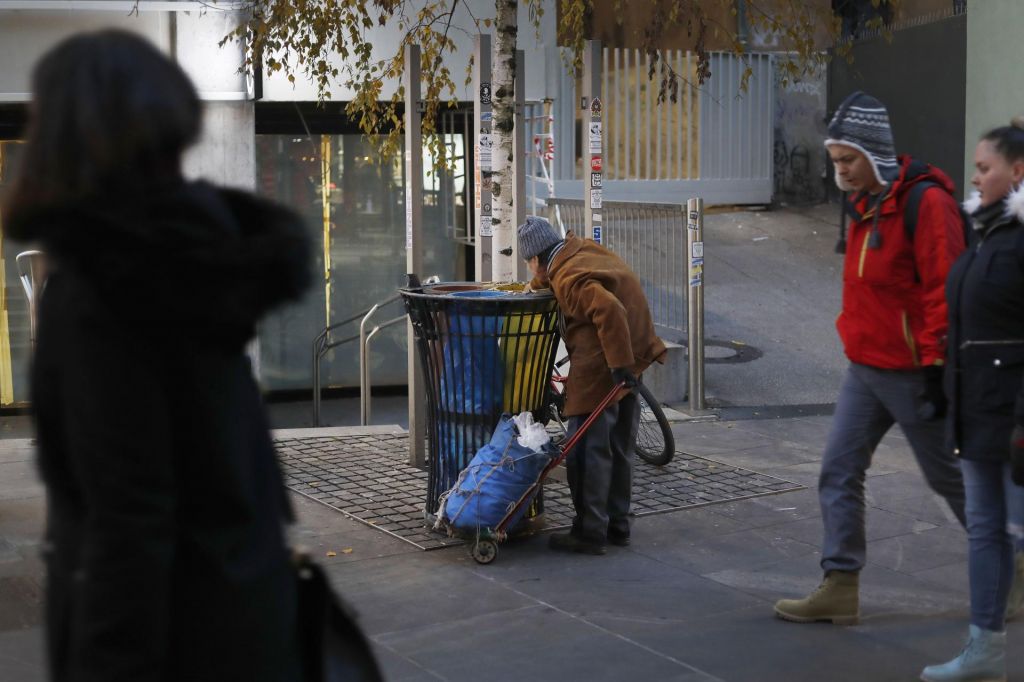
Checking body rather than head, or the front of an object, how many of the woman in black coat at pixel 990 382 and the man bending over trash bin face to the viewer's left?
2

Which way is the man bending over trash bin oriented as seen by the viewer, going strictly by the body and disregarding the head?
to the viewer's left

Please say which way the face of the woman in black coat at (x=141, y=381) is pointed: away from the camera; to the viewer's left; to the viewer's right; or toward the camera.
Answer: away from the camera

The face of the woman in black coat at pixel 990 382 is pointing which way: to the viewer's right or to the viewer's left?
to the viewer's left

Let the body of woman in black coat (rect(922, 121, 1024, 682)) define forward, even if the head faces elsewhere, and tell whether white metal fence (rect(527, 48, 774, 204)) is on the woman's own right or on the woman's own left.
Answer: on the woman's own right

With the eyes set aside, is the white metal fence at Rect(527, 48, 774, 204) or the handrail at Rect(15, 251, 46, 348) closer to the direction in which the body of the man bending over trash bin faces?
the handrail

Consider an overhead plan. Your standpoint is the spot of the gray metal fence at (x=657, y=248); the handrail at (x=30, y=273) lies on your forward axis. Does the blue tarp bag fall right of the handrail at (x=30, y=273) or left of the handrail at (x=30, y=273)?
left

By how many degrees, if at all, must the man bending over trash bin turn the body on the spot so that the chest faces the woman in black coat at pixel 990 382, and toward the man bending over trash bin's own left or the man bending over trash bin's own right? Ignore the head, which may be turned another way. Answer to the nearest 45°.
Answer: approximately 135° to the man bending over trash bin's own left

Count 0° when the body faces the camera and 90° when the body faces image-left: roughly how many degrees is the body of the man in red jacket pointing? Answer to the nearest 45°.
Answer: approximately 45°

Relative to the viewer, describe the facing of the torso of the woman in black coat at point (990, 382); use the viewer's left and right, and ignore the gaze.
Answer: facing to the left of the viewer
